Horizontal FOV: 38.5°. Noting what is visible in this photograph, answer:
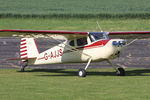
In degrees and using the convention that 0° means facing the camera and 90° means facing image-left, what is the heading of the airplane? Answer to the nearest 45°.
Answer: approximately 315°
